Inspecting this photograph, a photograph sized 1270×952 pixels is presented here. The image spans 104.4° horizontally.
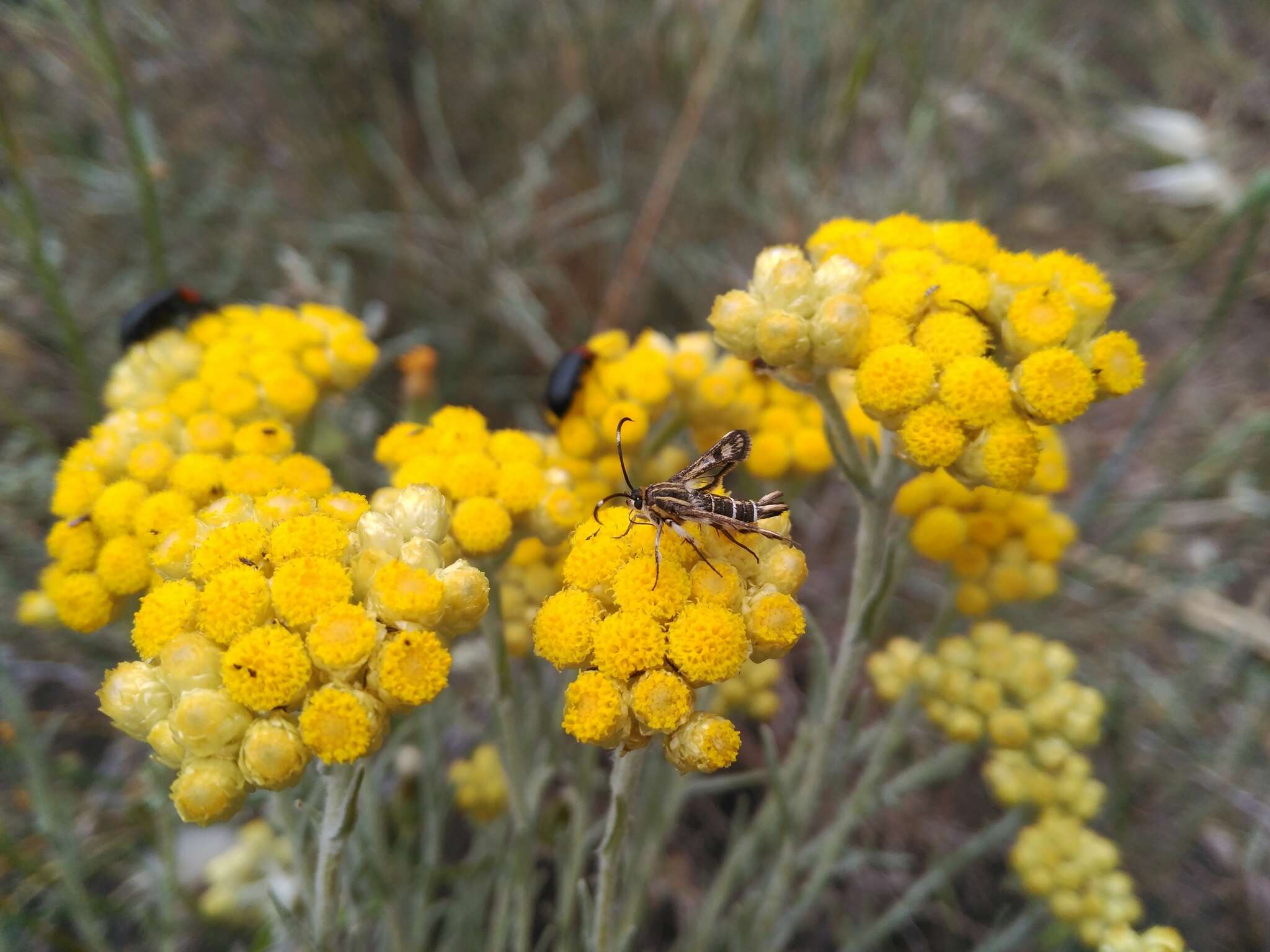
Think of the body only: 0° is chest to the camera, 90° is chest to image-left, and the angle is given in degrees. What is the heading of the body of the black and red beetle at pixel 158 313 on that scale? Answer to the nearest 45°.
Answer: approximately 270°

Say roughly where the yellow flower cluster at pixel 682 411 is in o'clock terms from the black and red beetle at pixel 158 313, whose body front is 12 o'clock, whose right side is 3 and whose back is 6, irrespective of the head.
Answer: The yellow flower cluster is roughly at 1 o'clock from the black and red beetle.

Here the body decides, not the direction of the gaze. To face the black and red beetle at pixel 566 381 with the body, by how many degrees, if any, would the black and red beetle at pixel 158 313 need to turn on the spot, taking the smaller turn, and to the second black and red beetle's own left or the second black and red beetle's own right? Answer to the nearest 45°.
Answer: approximately 45° to the second black and red beetle's own right

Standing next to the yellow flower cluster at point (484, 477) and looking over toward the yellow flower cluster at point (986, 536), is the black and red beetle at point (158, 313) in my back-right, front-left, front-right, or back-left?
back-left
